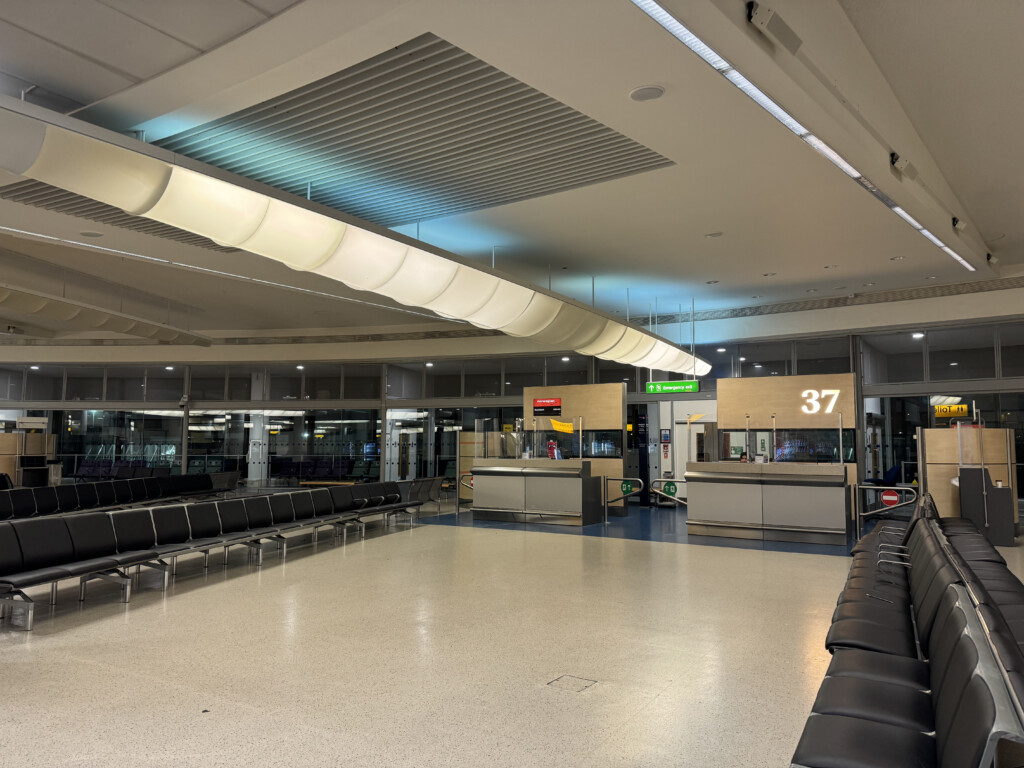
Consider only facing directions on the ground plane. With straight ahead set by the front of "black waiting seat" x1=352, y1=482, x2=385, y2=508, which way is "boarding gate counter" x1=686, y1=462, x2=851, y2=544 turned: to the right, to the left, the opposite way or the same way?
to the right

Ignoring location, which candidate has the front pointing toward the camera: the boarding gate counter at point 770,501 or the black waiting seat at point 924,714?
the boarding gate counter

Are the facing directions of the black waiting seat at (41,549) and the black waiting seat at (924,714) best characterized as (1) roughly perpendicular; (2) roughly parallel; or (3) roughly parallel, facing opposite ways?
roughly parallel, facing opposite ways

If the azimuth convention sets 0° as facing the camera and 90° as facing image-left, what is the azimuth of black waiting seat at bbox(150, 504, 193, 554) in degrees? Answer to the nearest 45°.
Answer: approximately 315°

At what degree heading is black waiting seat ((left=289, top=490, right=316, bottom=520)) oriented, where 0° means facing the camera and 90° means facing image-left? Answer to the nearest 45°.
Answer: approximately 315°

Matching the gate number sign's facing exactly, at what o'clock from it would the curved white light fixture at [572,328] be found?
The curved white light fixture is roughly at 1 o'clock from the gate number sign.

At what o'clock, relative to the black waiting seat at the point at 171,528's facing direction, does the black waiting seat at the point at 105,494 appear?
the black waiting seat at the point at 105,494 is roughly at 7 o'clock from the black waiting seat at the point at 171,528.

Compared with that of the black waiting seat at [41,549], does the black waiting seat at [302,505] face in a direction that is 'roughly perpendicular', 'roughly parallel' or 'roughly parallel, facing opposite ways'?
roughly parallel

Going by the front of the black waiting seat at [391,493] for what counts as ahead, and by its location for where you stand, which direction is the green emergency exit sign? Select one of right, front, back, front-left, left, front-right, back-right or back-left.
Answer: front-left

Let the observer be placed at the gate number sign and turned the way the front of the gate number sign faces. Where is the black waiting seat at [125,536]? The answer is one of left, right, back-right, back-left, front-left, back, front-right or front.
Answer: front-right

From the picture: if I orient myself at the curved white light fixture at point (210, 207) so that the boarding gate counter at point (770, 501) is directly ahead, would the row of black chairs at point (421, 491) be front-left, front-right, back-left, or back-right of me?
front-left

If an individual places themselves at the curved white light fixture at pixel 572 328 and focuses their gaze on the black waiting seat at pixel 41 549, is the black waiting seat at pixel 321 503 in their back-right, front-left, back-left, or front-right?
front-right

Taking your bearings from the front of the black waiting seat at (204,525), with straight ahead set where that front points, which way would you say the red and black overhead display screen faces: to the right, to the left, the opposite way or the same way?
to the right

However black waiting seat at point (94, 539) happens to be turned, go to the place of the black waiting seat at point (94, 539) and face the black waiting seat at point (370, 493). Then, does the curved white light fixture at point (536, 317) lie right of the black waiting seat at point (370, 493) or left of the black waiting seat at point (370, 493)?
right

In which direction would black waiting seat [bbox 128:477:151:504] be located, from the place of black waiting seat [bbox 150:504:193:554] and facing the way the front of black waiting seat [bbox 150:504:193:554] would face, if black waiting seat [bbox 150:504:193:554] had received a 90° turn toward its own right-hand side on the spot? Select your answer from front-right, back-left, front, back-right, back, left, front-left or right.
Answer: back-right

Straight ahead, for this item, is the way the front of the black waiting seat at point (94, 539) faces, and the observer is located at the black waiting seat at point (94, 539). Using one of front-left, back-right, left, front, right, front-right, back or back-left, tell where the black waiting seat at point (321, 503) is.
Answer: left

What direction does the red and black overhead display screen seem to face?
toward the camera
